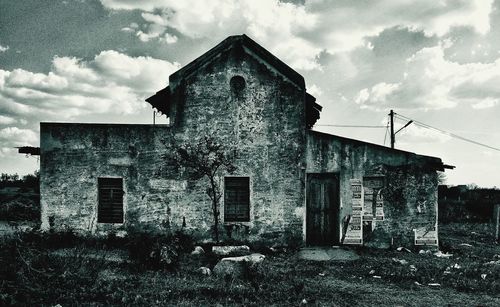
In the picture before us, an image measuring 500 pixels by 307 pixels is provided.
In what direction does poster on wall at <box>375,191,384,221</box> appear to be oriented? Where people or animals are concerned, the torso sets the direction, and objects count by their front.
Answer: toward the camera

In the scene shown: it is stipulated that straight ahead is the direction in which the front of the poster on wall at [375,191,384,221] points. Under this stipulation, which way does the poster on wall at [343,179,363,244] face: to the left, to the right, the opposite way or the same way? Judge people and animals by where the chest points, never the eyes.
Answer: the same way

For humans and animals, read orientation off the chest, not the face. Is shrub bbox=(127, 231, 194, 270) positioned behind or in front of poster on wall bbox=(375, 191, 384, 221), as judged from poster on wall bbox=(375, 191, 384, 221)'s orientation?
in front

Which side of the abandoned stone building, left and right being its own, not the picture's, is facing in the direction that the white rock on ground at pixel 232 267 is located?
front

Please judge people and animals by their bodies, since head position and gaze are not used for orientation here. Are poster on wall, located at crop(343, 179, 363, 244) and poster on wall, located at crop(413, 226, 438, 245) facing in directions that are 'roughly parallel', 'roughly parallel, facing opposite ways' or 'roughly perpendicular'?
roughly parallel

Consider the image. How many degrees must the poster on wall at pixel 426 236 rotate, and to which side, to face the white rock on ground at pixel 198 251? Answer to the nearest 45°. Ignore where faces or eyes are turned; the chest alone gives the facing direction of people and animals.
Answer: approximately 45° to its right

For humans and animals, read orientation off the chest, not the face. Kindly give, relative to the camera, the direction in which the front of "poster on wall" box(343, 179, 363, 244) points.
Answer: facing the viewer

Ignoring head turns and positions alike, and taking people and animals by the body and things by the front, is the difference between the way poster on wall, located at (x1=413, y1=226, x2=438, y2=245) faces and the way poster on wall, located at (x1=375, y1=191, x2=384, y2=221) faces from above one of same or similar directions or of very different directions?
same or similar directions

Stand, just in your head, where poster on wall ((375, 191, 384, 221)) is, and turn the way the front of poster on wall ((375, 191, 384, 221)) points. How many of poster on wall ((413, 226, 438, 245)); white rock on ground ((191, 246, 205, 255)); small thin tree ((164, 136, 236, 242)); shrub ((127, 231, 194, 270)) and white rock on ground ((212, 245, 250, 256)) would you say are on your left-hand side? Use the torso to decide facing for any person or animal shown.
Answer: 1
